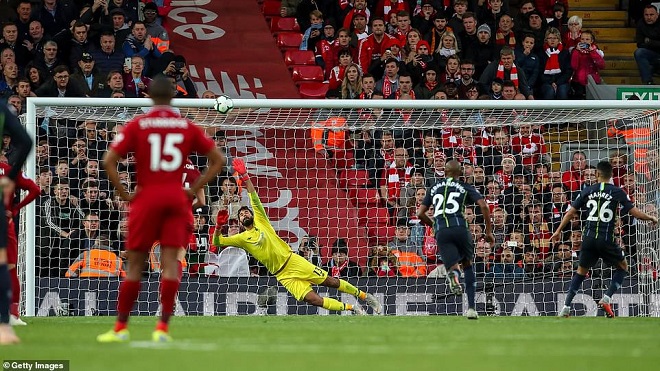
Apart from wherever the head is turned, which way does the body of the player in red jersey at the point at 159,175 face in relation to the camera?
away from the camera

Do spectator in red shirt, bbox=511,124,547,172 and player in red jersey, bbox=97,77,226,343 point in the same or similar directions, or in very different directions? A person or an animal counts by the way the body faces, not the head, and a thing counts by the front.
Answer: very different directions

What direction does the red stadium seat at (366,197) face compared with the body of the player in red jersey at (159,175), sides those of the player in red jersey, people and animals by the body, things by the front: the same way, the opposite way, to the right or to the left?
the opposite way

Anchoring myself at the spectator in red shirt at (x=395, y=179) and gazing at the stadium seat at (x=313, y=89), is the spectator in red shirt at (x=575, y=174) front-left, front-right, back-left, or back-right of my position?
back-right

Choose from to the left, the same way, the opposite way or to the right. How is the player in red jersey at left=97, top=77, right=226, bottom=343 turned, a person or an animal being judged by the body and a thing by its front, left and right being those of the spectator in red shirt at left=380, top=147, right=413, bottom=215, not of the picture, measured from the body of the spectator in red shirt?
the opposite way
